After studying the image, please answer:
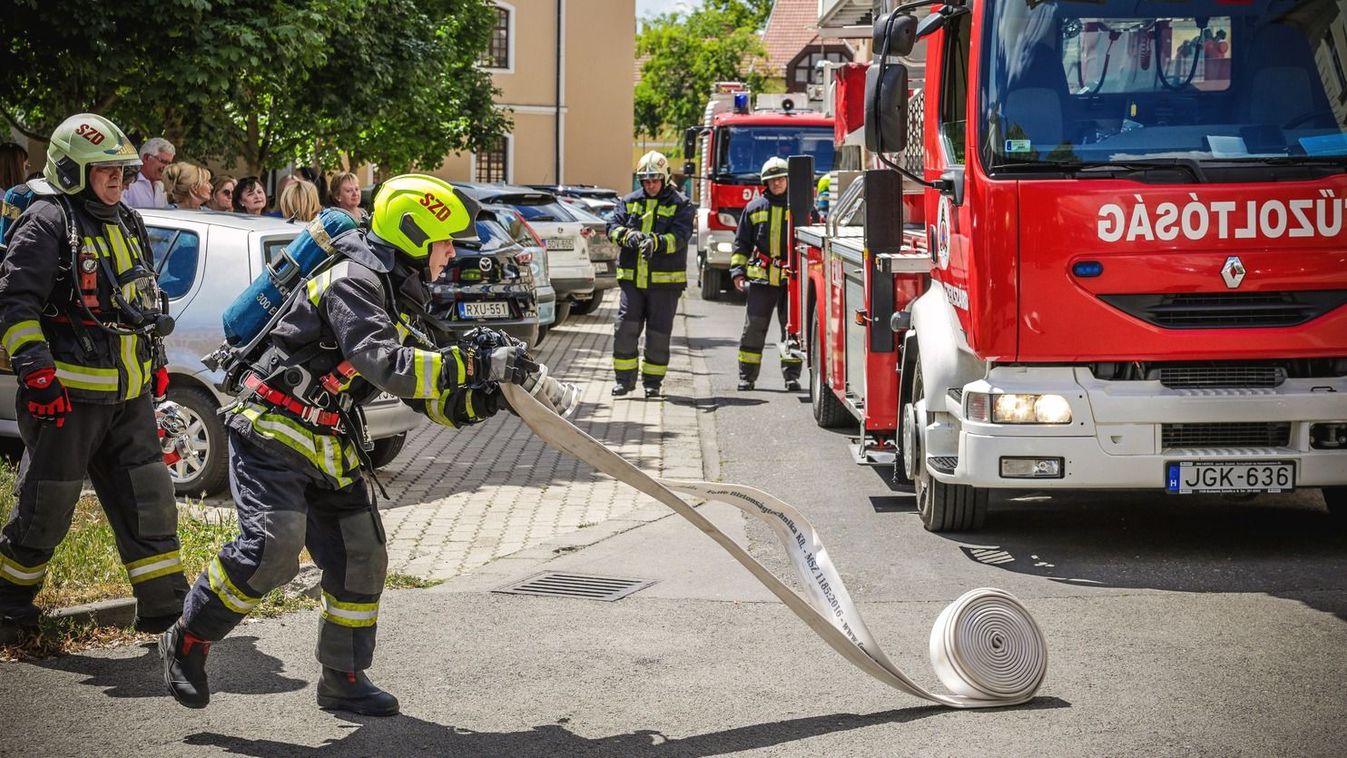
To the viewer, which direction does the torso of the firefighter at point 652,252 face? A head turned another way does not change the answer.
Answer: toward the camera

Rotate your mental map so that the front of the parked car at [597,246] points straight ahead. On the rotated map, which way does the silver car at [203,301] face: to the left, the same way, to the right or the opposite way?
the same way

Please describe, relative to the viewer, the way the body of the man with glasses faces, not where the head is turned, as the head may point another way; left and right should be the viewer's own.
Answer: facing the viewer and to the right of the viewer

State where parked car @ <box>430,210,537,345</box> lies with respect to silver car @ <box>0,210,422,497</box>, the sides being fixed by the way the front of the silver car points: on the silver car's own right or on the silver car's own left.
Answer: on the silver car's own right

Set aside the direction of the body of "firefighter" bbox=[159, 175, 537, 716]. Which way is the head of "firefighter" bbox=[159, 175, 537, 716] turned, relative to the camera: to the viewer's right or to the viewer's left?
to the viewer's right

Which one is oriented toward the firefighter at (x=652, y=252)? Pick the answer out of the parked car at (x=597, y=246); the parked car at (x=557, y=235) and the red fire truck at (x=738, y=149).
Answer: the red fire truck

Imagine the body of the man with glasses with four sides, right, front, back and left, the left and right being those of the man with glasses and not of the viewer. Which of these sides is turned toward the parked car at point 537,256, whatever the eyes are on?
left

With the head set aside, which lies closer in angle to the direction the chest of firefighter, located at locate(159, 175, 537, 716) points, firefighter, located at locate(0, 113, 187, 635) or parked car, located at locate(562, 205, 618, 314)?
the parked car

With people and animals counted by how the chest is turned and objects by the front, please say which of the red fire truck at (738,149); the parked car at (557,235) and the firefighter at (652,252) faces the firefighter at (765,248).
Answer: the red fire truck

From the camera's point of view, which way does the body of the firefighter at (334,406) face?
to the viewer's right

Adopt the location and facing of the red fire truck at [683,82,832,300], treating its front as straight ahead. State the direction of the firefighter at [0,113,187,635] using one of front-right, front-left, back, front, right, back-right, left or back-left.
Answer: front

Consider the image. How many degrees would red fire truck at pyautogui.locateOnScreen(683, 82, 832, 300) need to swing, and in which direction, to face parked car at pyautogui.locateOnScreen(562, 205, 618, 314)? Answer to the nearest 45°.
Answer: approximately 45° to its right

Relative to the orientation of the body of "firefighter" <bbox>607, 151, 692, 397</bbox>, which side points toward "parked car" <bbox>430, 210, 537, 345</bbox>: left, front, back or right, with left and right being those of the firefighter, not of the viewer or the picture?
right

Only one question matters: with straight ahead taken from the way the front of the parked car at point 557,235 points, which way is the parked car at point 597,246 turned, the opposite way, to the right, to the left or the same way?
the same way

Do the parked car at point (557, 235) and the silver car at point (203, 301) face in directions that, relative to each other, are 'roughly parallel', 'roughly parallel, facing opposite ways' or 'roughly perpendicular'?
roughly parallel
